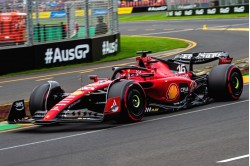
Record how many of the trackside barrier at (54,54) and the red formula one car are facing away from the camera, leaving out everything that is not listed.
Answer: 0

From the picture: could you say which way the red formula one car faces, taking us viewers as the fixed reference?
facing the viewer and to the left of the viewer

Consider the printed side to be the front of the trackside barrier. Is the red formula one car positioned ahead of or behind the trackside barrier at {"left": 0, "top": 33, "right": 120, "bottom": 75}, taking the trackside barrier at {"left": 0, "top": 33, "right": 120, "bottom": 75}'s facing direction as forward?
ahead

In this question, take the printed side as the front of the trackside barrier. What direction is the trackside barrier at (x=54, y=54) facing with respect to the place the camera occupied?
facing the viewer and to the right of the viewer

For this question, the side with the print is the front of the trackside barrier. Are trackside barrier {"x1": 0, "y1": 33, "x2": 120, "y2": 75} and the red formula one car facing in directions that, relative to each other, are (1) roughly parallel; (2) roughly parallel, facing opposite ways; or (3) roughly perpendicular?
roughly perpendicular
